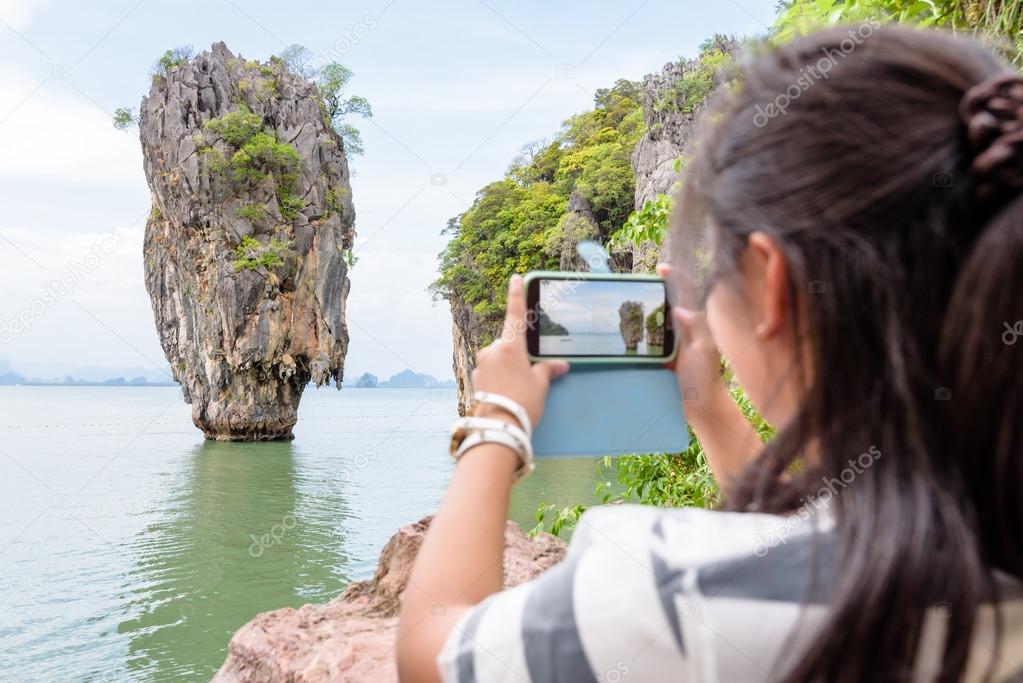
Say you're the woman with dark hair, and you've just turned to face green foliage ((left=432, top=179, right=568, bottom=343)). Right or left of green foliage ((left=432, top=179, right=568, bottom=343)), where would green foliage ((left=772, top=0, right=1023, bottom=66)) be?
right

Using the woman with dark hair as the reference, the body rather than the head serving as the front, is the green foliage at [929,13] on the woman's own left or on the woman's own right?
on the woman's own right

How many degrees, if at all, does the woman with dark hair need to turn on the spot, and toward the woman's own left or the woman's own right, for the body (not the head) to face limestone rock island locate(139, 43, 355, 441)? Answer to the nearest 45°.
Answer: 0° — they already face it

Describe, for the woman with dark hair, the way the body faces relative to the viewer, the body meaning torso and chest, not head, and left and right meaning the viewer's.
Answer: facing away from the viewer and to the left of the viewer

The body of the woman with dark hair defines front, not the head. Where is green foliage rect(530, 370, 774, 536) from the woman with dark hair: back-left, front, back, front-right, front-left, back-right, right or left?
front-right

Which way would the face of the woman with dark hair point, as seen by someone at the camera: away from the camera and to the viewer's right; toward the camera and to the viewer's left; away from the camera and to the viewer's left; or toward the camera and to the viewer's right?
away from the camera and to the viewer's left
